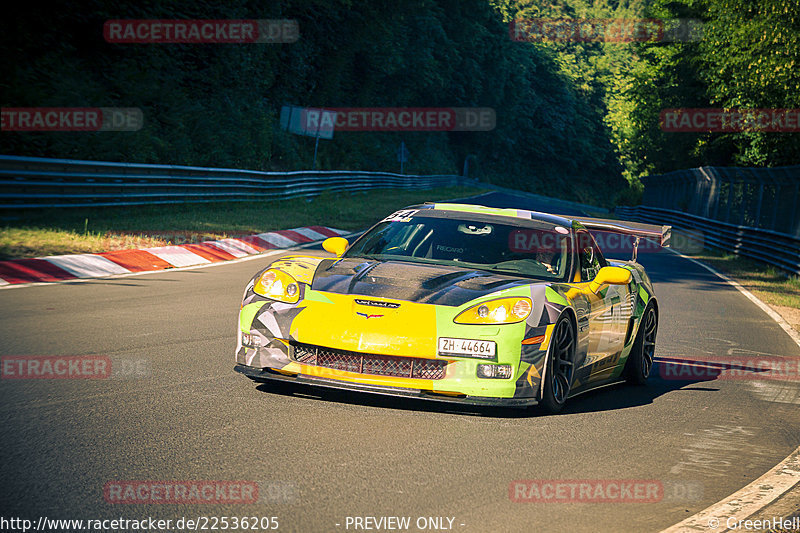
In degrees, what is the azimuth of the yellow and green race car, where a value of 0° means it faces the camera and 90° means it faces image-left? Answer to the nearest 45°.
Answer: approximately 45°

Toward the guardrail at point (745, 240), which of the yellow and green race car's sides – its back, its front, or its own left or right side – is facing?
back

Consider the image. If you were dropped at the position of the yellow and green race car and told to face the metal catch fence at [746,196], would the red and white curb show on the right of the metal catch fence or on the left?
left

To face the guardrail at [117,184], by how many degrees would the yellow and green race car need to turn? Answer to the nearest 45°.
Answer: approximately 90° to its right

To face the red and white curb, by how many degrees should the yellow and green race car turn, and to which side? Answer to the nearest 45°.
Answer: approximately 90° to its right
